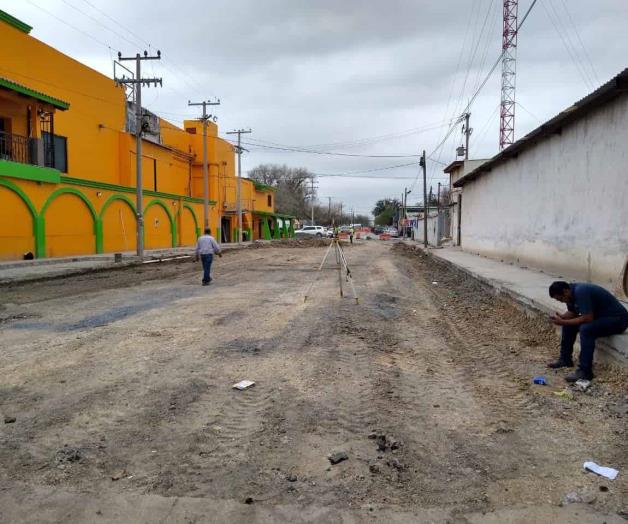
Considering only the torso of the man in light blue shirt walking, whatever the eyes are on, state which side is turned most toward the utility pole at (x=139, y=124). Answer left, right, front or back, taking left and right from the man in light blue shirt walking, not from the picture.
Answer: front

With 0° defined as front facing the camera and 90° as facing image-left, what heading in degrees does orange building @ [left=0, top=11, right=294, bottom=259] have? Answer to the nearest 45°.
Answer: approximately 315°

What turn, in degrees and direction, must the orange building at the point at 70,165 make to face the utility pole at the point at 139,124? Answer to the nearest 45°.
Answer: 0° — it already faces it

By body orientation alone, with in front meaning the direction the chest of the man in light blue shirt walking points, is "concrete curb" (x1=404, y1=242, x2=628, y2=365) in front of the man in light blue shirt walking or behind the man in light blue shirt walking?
behind

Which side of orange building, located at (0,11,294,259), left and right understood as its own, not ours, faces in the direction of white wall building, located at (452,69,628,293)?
front
